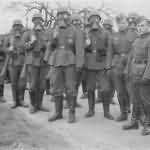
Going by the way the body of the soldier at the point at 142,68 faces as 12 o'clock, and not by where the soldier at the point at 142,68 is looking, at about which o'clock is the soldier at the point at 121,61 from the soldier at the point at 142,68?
the soldier at the point at 121,61 is roughly at 4 o'clock from the soldier at the point at 142,68.

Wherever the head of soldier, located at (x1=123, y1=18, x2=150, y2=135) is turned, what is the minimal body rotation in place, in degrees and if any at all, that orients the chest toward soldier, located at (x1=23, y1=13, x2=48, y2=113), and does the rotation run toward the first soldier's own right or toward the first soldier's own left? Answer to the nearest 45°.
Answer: approximately 90° to the first soldier's own right

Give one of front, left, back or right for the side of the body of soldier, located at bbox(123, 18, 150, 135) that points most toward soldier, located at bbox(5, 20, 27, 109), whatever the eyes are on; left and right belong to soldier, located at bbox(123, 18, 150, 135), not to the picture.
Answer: right

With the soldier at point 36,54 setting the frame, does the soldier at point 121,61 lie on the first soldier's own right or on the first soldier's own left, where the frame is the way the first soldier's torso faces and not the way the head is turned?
on the first soldier's own left

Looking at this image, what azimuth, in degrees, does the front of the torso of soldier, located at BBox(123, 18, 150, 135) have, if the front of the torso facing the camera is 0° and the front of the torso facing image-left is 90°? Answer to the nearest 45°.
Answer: approximately 45°

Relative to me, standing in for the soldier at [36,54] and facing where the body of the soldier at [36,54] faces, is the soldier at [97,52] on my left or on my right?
on my left

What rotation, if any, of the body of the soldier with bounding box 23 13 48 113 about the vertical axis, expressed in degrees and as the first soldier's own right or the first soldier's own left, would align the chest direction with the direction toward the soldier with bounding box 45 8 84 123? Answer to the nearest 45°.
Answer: approximately 45° to the first soldier's own left
